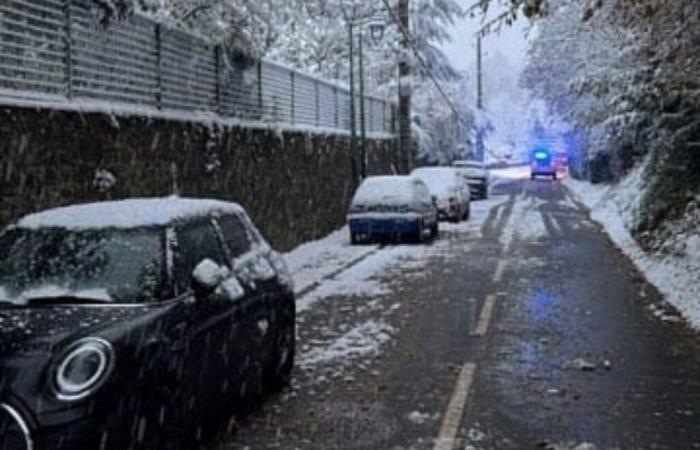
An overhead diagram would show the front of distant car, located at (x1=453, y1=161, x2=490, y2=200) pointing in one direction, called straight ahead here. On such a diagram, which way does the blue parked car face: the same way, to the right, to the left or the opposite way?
the same way

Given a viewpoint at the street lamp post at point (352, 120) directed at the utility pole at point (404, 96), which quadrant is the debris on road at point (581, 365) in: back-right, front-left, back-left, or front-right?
back-right

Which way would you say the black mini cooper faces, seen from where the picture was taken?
facing the viewer and to the left of the viewer

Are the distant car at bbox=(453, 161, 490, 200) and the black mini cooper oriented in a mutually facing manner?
no

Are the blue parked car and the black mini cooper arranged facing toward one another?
no
